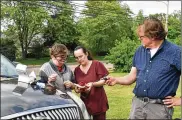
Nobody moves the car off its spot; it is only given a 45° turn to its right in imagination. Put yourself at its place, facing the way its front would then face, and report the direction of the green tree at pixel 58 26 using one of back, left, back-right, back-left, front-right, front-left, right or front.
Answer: back

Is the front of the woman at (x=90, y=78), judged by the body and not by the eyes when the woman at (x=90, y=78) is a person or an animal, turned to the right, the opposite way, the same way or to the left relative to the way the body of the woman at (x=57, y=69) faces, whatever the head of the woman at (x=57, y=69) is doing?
to the right

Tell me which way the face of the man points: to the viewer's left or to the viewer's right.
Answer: to the viewer's left

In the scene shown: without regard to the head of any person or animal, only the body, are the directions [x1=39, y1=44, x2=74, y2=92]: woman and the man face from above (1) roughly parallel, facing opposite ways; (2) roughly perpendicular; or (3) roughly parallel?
roughly perpendicular

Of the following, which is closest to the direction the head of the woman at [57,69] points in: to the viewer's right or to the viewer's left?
to the viewer's right

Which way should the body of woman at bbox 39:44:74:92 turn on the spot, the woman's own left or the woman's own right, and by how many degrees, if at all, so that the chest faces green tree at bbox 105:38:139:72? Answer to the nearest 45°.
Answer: approximately 135° to the woman's own left

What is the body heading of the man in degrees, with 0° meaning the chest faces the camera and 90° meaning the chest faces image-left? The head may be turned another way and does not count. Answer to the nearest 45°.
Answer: approximately 45°

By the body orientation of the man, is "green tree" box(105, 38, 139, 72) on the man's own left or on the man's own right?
on the man's own right

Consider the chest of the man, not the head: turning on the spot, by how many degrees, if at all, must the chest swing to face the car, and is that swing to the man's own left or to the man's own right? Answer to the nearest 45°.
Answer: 0° — they already face it
